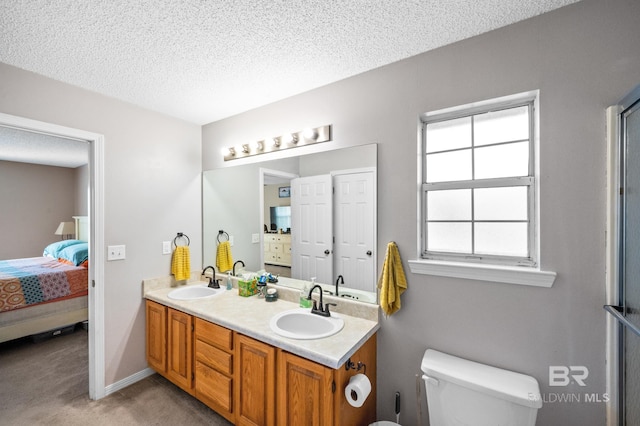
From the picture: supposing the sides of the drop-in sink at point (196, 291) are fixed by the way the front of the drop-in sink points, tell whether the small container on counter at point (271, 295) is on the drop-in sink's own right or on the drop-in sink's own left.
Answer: on the drop-in sink's own left

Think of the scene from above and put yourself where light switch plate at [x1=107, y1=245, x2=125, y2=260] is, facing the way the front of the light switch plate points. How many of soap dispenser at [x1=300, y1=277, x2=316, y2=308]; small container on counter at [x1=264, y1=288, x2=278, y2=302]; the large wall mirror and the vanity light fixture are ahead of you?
4

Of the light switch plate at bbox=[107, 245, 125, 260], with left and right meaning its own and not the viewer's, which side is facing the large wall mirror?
front

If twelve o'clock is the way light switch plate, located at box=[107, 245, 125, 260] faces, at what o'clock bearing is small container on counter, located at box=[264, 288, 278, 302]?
The small container on counter is roughly at 12 o'clock from the light switch plate.

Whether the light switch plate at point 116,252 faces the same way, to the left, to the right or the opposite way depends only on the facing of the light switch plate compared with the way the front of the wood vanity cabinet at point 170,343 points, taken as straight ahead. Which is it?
to the left

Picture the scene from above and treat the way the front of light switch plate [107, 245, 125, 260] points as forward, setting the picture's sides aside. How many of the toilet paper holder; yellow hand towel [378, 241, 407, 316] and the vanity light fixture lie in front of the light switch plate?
3

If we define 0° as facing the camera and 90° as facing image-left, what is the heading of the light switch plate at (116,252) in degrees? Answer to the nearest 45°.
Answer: approximately 315°

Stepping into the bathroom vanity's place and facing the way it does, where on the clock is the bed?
The bed is roughly at 3 o'clock from the bathroom vanity.

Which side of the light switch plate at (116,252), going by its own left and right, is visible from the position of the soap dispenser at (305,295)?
front

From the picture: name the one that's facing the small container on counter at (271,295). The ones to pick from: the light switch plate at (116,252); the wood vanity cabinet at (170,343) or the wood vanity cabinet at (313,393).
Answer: the light switch plate
